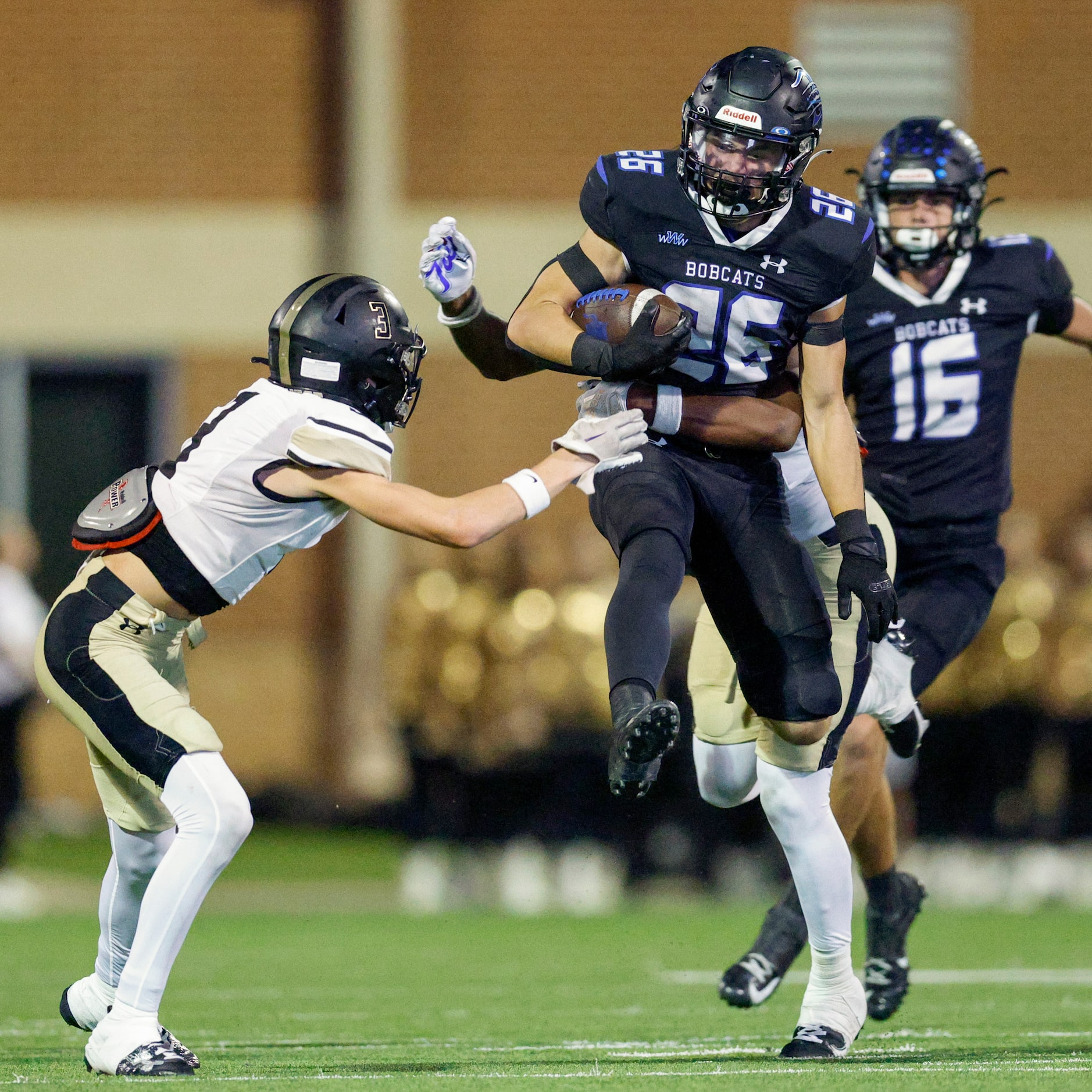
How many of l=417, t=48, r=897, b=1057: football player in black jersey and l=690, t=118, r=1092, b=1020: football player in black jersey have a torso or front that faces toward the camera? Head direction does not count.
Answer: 2

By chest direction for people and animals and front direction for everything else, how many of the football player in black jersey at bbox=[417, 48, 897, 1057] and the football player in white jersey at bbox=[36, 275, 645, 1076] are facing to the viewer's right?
1

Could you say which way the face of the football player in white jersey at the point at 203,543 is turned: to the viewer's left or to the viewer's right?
to the viewer's right

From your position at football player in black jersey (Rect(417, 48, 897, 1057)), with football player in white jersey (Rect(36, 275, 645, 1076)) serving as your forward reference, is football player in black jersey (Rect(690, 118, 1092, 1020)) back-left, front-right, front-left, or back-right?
back-right

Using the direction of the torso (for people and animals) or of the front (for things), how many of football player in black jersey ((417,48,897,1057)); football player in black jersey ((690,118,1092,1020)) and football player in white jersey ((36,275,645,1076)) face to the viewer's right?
1

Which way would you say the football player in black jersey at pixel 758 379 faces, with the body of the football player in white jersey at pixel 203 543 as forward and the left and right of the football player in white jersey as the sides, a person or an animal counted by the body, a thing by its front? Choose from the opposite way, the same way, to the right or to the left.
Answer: to the right

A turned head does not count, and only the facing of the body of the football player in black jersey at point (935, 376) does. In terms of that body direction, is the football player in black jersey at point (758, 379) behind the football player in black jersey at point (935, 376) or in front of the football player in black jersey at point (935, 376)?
in front

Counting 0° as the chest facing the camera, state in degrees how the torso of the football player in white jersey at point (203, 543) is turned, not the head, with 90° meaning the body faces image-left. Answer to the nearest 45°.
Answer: approximately 270°

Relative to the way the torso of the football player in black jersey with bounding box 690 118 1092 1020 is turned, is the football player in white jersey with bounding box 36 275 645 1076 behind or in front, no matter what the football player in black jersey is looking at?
in front

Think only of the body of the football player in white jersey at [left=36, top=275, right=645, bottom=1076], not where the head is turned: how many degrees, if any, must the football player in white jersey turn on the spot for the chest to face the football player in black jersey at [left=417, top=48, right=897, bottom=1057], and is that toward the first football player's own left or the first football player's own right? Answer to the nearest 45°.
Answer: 0° — they already face them

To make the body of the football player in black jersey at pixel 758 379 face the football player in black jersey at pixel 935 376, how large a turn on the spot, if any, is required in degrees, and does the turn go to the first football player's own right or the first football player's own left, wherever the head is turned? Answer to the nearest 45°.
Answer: approximately 135° to the first football player's own left

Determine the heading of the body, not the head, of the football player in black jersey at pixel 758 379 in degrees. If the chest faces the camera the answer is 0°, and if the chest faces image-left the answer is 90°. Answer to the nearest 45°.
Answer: approximately 0°
